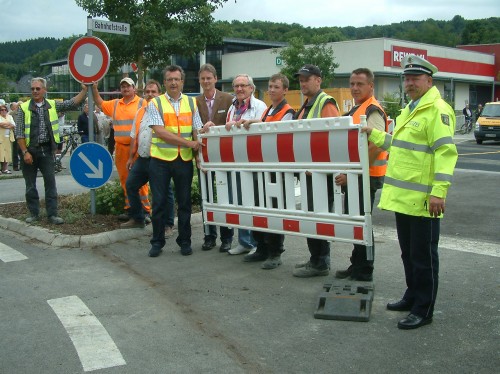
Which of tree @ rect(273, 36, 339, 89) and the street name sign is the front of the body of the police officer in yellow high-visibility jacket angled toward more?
the street name sign

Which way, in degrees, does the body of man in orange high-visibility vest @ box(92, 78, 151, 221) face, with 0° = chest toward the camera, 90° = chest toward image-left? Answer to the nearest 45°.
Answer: approximately 0°

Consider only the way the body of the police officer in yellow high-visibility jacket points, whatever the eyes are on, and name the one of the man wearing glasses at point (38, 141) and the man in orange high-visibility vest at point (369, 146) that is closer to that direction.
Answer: the man wearing glasses

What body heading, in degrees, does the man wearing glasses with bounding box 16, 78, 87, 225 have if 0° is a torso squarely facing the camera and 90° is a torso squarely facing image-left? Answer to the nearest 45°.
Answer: approximately 0°

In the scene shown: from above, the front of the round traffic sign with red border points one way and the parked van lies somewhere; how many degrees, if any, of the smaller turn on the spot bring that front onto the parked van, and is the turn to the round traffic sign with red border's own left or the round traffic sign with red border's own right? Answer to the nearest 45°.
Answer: approximately 135° to the round traffic sign with red border's own left

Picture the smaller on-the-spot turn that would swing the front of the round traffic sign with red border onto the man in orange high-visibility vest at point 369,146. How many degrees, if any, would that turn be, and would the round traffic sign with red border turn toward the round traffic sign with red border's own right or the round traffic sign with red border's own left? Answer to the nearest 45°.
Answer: approximately 45° to the round traffic sign with red border's own left

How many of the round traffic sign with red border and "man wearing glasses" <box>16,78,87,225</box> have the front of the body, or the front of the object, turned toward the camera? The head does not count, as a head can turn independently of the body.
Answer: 2

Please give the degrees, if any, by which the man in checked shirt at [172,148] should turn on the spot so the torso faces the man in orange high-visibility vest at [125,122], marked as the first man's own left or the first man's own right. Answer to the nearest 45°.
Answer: approximately 180°

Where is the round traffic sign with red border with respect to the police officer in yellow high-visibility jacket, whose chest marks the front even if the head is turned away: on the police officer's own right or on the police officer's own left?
on the police officer's own right

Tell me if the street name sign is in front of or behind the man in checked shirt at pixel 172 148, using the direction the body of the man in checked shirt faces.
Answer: behind

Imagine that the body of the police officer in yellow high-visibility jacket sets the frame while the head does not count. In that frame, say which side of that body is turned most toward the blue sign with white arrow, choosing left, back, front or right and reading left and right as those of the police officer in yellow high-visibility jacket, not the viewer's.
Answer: right
